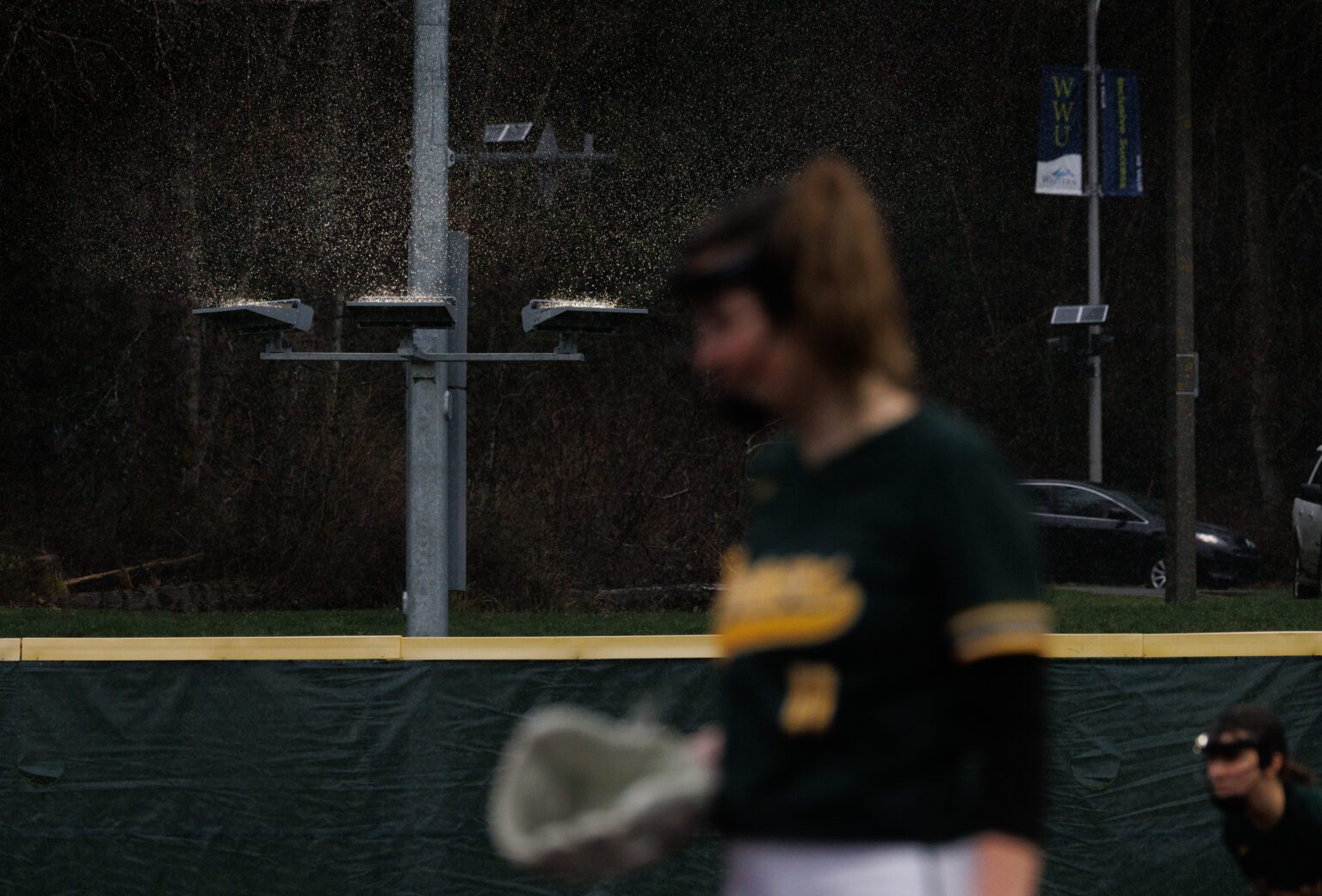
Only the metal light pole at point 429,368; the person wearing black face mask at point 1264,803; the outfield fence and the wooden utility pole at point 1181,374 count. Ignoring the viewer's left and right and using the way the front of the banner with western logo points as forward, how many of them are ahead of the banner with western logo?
4

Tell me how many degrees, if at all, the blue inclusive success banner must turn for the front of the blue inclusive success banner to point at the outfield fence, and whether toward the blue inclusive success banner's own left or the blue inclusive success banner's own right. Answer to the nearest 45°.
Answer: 0° — it already faces it

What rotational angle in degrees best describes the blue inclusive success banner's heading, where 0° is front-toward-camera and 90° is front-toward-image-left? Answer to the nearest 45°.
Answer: approximately 0°

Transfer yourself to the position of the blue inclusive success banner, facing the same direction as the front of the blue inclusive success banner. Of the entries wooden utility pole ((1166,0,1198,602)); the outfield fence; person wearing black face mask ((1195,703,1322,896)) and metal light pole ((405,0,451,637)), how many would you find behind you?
0

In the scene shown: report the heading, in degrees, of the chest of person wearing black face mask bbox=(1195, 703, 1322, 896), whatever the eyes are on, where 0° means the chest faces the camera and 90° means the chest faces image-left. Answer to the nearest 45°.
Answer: approximately 45°

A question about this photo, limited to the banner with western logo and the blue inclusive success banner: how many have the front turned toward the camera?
2

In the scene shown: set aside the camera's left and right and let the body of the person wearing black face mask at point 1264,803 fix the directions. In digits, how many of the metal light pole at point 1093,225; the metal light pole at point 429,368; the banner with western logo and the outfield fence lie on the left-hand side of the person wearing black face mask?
0

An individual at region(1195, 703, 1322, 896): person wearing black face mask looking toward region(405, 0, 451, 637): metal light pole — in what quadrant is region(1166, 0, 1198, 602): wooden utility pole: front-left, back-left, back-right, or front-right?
front-right

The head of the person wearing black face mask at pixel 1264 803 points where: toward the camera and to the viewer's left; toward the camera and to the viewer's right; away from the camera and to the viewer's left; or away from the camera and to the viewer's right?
toward the camera and to the viewer's left

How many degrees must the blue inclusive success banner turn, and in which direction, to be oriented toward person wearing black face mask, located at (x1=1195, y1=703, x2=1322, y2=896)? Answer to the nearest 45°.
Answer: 0° — it already faces them

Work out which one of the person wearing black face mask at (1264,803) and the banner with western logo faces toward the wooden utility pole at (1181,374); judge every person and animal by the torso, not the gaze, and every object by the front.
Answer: the banner with western logo

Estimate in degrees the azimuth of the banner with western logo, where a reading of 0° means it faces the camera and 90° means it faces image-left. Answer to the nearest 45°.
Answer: approximately 0°

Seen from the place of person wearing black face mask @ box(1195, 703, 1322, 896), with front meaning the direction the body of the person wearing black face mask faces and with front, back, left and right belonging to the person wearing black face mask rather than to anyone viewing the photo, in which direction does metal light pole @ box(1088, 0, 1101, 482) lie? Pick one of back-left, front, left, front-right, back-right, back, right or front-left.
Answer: back-right
